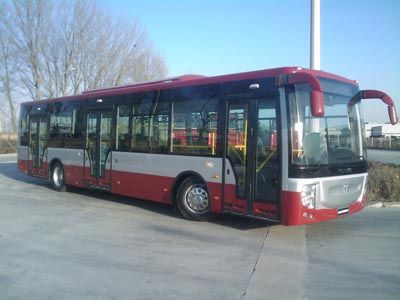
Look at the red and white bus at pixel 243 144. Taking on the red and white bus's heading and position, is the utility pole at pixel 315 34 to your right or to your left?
on your left

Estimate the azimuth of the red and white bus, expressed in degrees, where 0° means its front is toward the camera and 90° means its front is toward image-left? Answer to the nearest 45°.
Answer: approximately 315°
